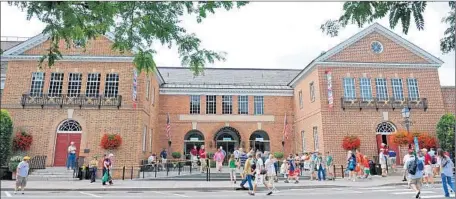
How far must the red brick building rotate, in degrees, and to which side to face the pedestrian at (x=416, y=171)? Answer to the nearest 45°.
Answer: approximately 45° to its left

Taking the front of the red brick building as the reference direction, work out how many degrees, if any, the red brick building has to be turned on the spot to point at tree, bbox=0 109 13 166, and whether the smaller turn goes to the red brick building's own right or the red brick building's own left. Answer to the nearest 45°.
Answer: approximately 90° to the red brick building's own right

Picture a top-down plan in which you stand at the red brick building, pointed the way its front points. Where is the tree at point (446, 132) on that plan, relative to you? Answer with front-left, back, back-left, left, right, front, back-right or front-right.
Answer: left

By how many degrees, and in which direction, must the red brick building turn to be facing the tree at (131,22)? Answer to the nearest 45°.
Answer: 0° — it already faces it

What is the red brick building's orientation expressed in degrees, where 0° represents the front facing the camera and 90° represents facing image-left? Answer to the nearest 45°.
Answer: approximately 0°

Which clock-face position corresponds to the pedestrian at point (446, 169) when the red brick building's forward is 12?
The pedestrian is roughly at 11 o'clock from the red brick building.
